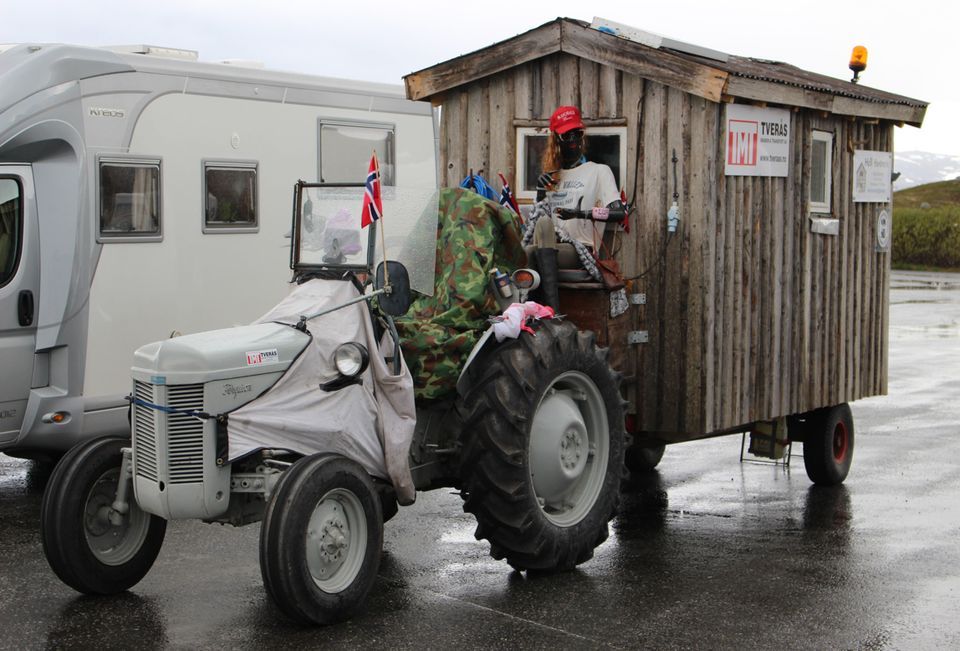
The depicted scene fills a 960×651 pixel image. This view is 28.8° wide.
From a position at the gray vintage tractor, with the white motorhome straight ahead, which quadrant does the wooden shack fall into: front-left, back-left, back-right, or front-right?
front-right

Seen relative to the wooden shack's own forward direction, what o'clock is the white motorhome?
The white motorhome is roughly at 2 o'clock from the wooden shack.

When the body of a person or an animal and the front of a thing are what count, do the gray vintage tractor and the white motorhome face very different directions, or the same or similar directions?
same or similar directions

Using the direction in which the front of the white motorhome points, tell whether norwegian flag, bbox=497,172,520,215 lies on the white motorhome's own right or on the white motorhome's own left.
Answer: on the white motorhome's own left

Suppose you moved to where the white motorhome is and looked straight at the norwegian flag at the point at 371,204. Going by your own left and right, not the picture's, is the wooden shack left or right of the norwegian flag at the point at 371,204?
left

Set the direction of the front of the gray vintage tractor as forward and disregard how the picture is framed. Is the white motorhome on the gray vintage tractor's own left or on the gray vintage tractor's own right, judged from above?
on the gray vintage tractor's own right

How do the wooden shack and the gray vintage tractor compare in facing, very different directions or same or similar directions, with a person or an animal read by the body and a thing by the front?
same or similar directions

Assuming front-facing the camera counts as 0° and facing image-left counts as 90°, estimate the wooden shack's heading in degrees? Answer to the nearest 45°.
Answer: approximately 45°

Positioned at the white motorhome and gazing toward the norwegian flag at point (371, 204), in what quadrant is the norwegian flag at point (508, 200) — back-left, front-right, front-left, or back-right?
front-left

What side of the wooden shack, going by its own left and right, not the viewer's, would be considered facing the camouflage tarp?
front

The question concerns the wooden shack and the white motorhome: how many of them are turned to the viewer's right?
0

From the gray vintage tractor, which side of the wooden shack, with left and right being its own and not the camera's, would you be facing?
front

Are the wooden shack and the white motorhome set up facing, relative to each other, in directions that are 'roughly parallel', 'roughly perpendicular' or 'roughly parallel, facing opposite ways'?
roughly parallel
